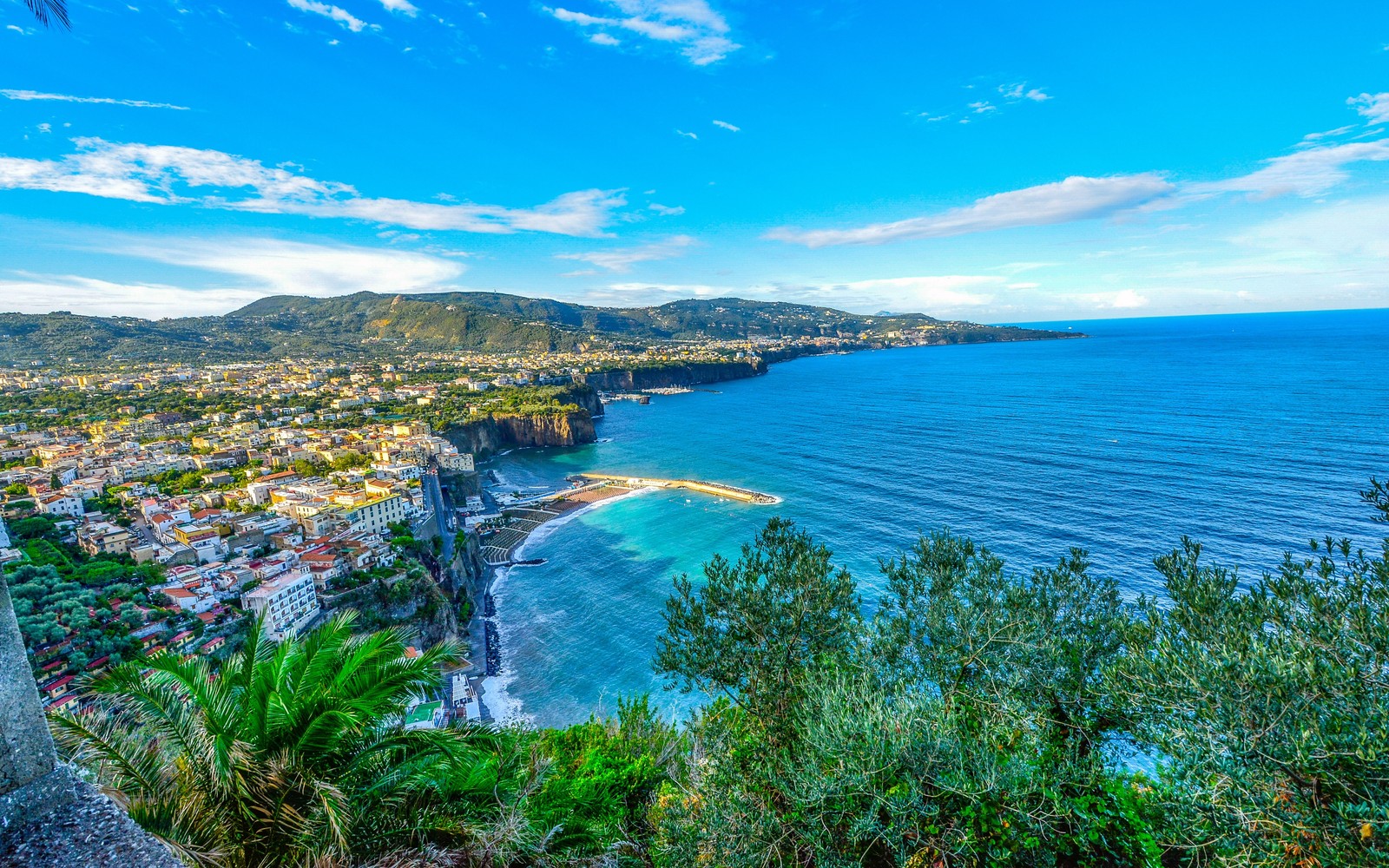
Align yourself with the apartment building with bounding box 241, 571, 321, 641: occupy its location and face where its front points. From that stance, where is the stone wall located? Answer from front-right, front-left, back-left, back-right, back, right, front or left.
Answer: front-right

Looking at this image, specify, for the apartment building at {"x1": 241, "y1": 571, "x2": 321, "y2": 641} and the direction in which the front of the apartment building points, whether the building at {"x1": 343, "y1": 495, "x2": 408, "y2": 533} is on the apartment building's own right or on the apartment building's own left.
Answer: on the apartment building's own left

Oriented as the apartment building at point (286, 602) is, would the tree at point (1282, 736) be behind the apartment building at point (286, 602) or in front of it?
in front

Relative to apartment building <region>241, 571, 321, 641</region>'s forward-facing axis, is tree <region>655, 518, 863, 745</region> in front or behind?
in front

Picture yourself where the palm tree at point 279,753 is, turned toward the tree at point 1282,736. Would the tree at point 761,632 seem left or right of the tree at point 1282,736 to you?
left

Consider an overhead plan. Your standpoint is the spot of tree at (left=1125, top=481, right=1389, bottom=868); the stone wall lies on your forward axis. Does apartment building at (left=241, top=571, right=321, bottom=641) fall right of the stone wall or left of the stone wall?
right

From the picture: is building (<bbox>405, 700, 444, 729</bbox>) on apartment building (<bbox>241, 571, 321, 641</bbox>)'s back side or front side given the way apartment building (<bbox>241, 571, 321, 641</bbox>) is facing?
on the front side

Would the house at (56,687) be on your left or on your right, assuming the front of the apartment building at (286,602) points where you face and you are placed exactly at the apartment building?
on your right

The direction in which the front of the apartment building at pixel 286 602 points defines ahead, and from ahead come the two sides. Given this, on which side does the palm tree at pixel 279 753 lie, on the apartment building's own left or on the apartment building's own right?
on the apartment building's own right

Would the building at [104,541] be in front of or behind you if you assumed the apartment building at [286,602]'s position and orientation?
behind

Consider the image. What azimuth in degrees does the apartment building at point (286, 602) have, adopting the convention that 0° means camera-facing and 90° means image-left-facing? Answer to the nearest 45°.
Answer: approximately 315°
